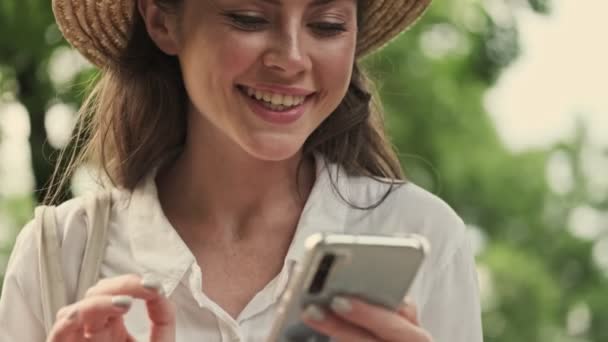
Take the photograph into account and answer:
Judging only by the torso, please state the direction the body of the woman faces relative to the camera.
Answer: toward the camera

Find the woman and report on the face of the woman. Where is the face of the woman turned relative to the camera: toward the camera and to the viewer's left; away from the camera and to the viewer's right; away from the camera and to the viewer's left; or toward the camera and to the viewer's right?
toward the camera and to the viewer's right
